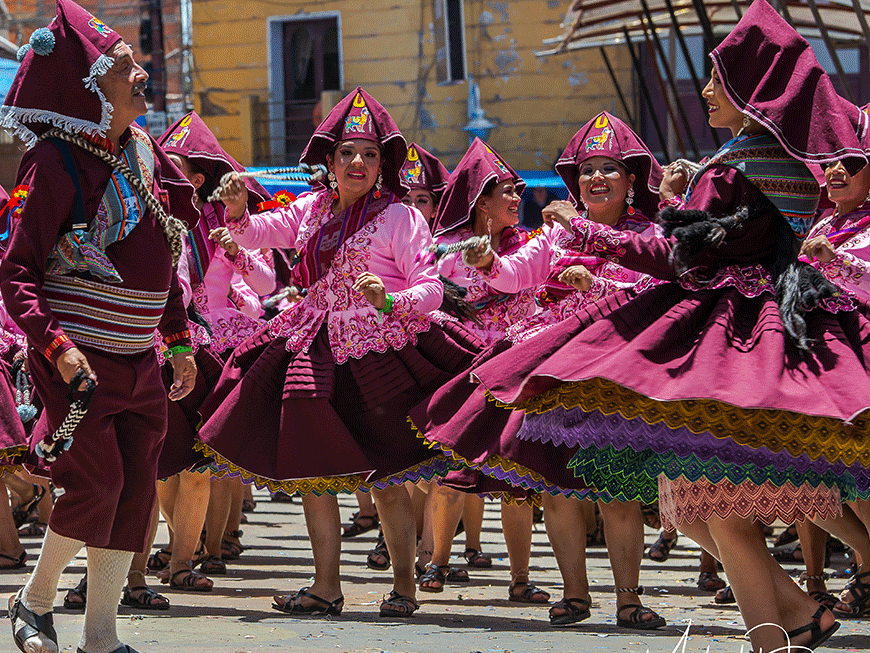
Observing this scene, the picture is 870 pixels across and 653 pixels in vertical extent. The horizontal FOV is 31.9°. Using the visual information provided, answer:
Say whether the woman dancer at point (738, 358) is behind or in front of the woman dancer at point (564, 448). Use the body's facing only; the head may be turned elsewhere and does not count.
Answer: in front

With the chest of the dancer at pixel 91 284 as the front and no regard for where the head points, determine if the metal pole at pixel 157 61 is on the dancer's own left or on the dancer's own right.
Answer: on the dancer's own left

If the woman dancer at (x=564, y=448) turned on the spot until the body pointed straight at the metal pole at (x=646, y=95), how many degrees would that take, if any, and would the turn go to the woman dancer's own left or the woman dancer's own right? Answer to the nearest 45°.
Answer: approximately 180°

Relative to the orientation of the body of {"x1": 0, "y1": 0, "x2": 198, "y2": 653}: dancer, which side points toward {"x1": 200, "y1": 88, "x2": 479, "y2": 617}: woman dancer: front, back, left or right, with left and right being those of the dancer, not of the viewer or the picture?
left

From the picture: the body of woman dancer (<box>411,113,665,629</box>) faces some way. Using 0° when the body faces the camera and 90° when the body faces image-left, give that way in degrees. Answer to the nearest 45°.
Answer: approximately 0°

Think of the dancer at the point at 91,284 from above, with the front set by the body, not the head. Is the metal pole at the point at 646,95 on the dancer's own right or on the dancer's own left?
on the dancer's own left

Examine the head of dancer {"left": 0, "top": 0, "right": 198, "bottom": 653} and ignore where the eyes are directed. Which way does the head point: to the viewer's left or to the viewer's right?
to the viewer's right

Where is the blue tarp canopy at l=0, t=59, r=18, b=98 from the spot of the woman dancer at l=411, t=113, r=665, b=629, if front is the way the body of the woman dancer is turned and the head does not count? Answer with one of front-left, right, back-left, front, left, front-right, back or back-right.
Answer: back-right

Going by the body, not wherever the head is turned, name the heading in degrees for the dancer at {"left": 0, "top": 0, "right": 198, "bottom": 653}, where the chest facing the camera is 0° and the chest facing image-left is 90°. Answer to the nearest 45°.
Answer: approximately 315°
